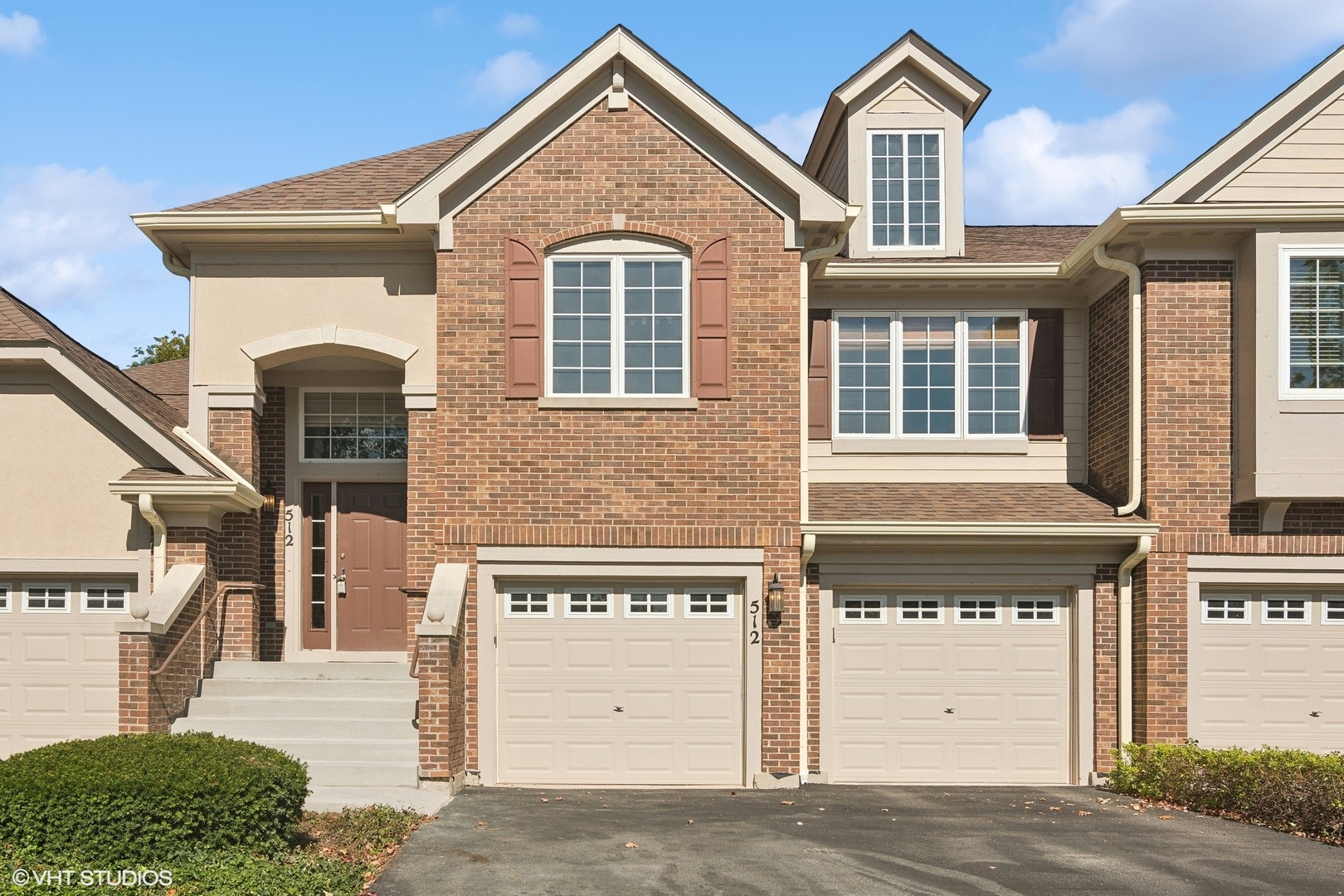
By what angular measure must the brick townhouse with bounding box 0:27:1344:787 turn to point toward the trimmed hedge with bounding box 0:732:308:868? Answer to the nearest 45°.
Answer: approximately 45° to its right

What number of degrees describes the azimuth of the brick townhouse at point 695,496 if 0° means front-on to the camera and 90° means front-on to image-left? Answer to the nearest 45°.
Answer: approximately 0°

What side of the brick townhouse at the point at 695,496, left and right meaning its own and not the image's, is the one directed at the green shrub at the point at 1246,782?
left
